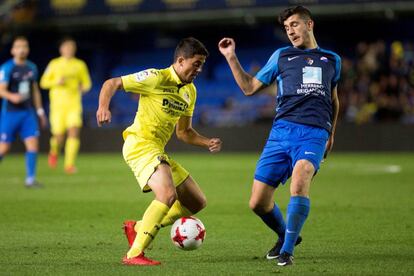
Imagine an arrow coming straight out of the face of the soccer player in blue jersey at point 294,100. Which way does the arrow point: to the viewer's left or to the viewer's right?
to the viewer's left

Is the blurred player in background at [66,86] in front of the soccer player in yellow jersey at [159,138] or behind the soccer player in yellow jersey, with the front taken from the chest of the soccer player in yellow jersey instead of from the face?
behind

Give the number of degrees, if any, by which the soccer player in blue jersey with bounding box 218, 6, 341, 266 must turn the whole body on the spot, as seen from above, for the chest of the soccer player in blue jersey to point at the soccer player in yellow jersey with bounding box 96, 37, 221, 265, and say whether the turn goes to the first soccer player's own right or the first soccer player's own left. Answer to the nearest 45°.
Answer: approximately 90° to the first soccer player's own right

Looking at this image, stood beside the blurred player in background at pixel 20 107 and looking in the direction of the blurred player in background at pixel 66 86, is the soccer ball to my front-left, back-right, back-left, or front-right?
back-right

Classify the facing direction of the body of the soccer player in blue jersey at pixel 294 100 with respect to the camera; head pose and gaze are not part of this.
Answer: toward the camera

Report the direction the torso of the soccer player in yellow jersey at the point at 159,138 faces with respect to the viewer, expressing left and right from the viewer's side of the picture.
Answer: facing the viewer and to the right of the viewer

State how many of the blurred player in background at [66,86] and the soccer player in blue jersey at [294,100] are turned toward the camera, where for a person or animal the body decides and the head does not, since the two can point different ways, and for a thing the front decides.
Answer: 2

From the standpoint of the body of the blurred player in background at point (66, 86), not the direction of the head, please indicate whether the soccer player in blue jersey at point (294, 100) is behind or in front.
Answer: in front

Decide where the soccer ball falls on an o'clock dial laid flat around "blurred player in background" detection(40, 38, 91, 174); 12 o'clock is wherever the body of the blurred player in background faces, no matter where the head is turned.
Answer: The soccer ball is roughly at 12 o'clock from the blurred player in background.
